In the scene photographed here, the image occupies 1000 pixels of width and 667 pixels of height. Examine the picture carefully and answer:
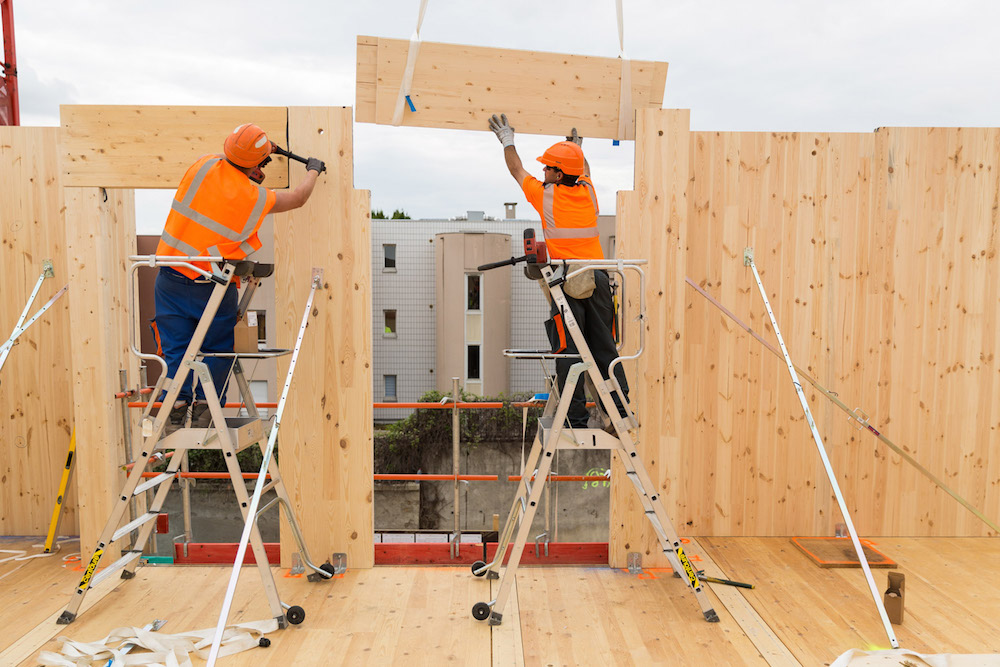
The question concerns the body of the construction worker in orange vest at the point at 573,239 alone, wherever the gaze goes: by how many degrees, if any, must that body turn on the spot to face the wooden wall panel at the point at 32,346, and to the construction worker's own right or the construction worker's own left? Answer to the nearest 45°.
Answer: approximately 45° to the construction worker's own left

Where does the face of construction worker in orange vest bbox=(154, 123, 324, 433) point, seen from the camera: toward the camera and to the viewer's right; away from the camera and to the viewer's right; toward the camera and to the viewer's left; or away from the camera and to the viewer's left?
away from the camera and to the viewer's right

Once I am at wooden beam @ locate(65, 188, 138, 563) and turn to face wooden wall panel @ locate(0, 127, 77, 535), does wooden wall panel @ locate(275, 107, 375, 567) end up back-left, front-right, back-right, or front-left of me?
back-right

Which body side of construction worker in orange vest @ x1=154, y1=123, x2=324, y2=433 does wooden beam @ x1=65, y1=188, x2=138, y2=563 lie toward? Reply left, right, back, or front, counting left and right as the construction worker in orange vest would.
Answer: left

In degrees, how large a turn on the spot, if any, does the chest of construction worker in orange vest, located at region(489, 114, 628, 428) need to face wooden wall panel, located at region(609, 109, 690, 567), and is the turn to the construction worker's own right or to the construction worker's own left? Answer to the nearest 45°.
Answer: approximately 90° to the construction worker's own right

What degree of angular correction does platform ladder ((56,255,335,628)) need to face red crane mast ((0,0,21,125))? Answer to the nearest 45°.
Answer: approximately 90° to its right

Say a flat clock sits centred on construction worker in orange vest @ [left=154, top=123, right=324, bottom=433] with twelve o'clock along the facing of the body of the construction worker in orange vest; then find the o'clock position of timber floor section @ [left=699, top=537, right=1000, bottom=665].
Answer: The timber floor section is roughly at 2 o'clock from the construction worker in orange vest.

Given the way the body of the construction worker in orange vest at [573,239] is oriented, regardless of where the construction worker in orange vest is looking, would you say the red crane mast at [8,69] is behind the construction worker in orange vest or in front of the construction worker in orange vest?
in front

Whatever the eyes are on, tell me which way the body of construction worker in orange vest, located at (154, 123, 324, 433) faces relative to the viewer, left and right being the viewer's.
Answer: facing away from the viewer and to the right of the viewer

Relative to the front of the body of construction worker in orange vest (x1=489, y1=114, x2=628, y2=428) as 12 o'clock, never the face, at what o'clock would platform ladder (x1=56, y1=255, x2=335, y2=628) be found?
The platform ladder is roughly at 10 o'clock from the construction worker in orange vest.

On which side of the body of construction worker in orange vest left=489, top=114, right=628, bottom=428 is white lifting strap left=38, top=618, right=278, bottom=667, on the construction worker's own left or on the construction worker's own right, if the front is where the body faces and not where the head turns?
on the construction worker's own left

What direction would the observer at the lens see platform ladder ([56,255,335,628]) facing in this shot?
facing to the left of the viewer
